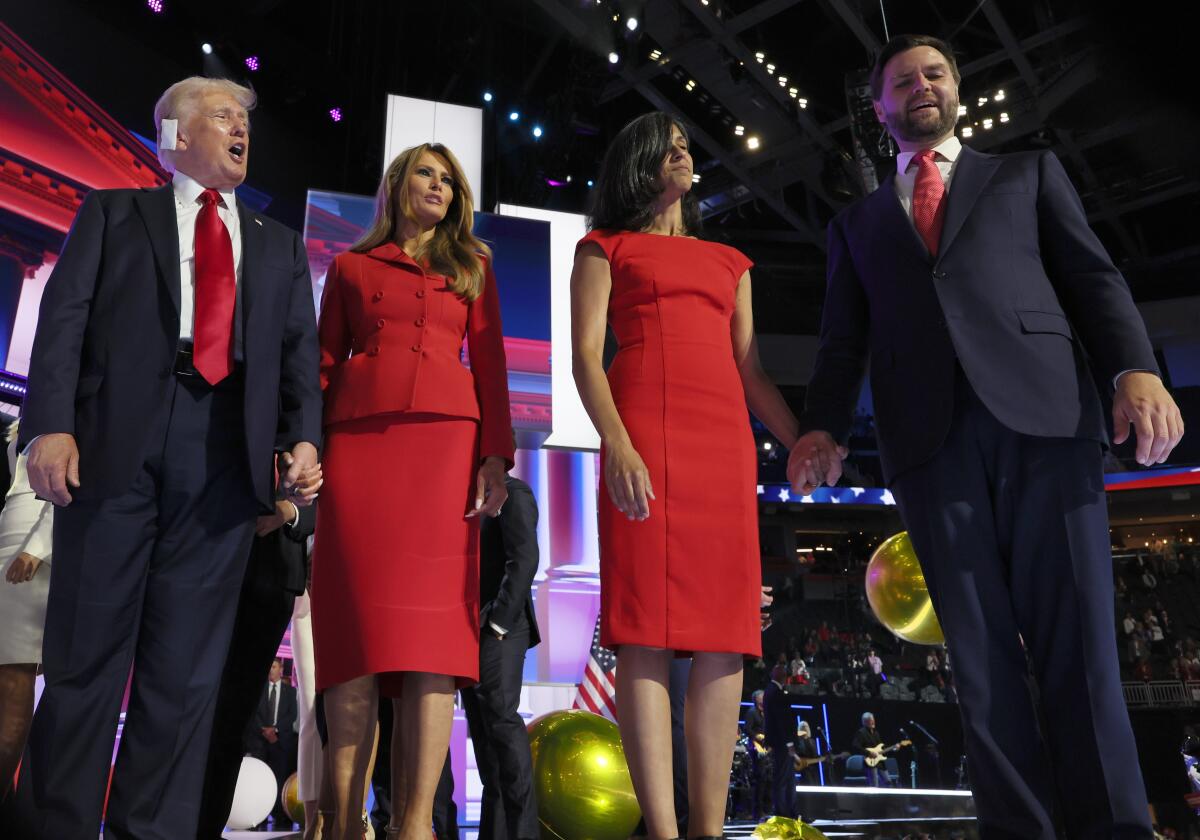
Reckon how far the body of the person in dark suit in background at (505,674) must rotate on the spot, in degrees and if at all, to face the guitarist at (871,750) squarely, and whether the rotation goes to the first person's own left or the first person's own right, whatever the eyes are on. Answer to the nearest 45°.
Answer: approximately 180°

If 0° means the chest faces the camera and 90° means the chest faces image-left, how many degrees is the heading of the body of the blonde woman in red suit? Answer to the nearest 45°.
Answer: approximately 0°

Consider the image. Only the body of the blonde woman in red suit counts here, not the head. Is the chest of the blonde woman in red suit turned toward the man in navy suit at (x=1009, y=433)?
no

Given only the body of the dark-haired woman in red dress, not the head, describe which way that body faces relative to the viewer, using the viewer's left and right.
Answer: facing the viewer and to the right of the viewer

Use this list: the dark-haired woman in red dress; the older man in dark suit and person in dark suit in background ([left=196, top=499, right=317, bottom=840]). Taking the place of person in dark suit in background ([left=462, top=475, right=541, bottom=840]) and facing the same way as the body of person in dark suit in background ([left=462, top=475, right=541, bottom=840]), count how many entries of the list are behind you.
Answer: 0

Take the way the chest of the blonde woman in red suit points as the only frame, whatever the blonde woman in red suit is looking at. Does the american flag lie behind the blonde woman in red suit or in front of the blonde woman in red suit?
behind

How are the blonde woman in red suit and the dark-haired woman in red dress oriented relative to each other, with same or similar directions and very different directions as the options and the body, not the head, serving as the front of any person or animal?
same or similar directions

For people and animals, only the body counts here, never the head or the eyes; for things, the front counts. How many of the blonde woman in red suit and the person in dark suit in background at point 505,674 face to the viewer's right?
0

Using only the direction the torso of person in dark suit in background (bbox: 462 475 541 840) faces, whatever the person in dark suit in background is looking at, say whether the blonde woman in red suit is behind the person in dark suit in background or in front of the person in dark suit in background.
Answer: in front

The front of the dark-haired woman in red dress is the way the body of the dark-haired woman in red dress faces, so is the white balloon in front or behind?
behind

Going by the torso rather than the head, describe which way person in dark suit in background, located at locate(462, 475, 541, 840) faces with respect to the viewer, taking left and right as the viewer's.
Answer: facing the viewer and to the left of the viewer

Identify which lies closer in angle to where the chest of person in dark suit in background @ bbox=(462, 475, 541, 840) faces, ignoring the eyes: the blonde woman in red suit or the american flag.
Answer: the blonde woman in red suit

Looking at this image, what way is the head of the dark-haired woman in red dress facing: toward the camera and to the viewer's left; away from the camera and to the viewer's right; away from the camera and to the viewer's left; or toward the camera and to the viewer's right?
toward the camera and to the viewer's right

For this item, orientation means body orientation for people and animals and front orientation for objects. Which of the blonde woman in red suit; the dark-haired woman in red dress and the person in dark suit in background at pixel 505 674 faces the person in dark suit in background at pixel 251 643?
the person in dark suit in background at pixel 505 674

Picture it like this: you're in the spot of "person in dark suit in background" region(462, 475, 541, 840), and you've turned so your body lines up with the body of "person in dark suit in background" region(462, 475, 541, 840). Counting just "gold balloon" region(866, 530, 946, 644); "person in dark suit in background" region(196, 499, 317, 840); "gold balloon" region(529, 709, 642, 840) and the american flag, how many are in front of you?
1

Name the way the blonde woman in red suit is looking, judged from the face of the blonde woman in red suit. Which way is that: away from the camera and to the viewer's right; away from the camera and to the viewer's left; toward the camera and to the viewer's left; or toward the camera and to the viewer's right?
toward the camera and to the viewer's right

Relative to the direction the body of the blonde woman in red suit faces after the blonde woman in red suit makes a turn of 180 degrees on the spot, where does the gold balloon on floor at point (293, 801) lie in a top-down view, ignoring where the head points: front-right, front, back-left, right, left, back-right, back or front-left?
front

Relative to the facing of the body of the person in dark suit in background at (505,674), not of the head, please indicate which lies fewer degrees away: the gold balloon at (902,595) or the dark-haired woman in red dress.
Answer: the dark-haired woman in red dress

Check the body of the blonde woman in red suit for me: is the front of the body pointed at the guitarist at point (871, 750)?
no
